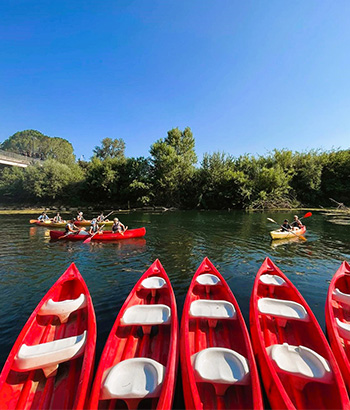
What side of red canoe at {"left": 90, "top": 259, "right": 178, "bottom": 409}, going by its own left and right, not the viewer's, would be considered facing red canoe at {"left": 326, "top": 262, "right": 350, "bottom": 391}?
right

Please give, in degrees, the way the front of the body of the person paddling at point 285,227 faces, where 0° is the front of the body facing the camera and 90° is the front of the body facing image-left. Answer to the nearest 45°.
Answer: approximately 45°

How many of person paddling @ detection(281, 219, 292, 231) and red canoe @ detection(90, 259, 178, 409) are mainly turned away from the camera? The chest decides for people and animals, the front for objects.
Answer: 1

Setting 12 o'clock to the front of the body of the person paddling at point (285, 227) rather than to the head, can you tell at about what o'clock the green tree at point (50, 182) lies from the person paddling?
The green tree is roughly at 2 o'clock from the person paddling.

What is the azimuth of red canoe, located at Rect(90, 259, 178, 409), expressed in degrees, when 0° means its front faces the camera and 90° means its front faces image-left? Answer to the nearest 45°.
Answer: approximately 180°

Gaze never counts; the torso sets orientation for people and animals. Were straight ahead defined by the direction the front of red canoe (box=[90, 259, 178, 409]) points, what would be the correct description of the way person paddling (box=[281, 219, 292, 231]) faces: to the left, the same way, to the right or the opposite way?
to the left

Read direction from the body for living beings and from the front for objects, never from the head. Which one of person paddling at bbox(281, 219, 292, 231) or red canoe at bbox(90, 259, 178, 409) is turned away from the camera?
the red canoe

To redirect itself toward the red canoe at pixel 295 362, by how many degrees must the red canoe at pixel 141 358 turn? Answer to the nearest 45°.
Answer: approximately 90° to its right
